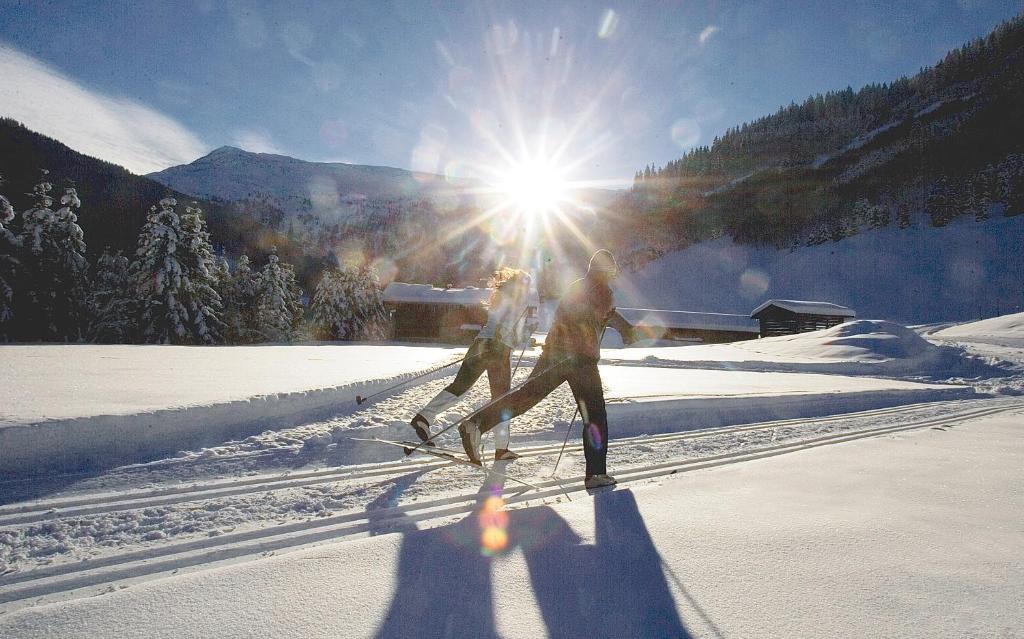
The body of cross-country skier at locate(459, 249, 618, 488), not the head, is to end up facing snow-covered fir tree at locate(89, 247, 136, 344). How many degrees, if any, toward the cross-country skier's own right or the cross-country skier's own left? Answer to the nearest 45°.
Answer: approximately 135° to the cross-country skier's own left

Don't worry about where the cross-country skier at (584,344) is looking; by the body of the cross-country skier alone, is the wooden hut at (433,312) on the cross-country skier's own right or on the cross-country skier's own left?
on the cross-country skier's own left

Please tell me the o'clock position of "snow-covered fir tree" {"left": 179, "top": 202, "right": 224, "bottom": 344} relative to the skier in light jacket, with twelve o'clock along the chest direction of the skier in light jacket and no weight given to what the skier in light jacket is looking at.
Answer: The snow-covered fir tree is roughly at 8 o'clock from the skier in light jacket.

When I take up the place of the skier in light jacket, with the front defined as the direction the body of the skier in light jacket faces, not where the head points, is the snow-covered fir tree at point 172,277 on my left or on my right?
on my left

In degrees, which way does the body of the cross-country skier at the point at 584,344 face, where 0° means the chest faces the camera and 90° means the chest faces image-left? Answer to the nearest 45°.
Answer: approximately 270°

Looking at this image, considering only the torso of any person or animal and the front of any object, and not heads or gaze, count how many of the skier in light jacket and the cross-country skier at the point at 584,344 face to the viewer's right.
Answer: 2
